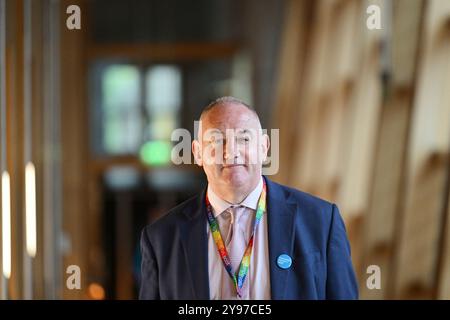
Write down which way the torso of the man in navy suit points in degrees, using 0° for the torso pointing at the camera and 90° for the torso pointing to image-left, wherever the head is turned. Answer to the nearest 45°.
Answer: approximately 0°
